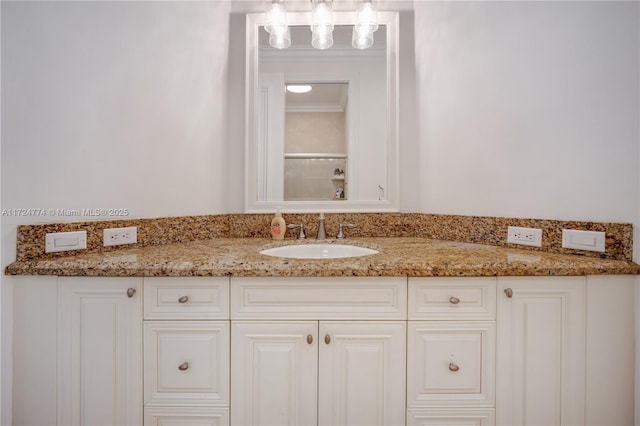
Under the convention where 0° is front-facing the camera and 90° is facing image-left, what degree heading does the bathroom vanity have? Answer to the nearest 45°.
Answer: approximately 0°

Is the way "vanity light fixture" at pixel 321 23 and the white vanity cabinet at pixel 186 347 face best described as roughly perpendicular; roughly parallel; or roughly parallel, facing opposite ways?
roughly parallel

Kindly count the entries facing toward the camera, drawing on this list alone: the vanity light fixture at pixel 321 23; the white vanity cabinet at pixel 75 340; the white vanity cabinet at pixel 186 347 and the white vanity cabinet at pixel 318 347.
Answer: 4

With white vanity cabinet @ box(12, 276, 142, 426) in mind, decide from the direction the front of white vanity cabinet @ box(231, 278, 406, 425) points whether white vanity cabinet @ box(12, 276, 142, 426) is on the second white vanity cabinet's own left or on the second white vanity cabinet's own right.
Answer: on the second white vanity cabinet's own right

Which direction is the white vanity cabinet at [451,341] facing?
toward the camera

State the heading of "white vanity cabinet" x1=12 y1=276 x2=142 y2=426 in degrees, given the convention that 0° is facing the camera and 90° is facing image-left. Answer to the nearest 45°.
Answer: approximately 0°

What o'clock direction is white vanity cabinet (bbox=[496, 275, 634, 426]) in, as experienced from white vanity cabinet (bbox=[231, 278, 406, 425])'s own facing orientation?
white vanity cabinet (bbox=[496, 275, 634, 426]) is roughly at 9 o'clock from white vanity cabinet (bbox=[231, 278, 406, 425]).
